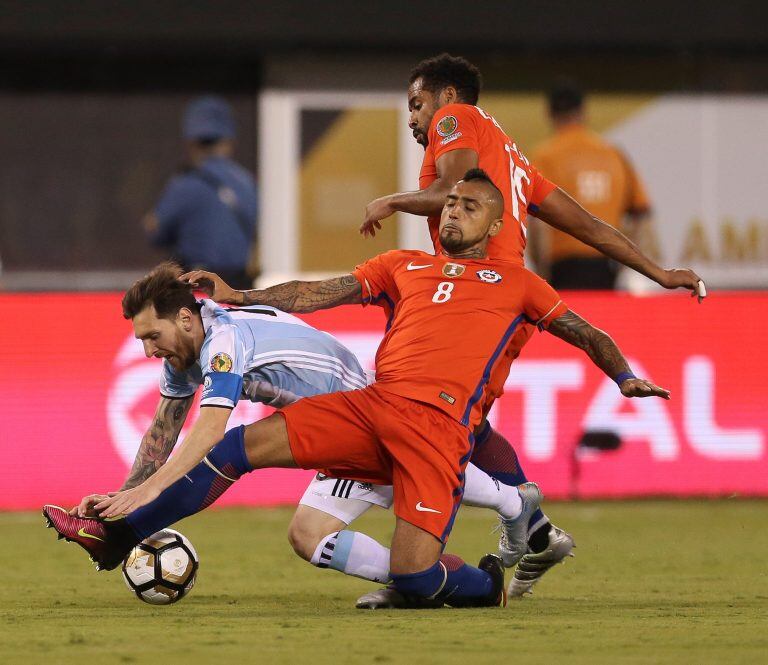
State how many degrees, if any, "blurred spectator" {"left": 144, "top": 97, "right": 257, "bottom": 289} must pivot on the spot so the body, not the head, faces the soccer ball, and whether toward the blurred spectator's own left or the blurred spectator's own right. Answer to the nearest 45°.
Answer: approximately 180°

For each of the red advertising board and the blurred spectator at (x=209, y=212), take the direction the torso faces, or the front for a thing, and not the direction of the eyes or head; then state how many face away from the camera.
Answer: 1

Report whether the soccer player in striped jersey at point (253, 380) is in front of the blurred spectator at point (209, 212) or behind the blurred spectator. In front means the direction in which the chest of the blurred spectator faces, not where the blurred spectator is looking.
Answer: behind

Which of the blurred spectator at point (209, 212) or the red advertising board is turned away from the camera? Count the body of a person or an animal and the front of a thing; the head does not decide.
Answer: the blurred spectator

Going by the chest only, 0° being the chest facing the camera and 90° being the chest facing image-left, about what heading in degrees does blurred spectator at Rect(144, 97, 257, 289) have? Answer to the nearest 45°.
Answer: approximately 180°

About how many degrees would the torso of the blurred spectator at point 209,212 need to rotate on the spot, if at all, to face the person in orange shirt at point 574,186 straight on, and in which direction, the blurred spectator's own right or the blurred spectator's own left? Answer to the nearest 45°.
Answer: approximately 90° to the blurred spectator's own right

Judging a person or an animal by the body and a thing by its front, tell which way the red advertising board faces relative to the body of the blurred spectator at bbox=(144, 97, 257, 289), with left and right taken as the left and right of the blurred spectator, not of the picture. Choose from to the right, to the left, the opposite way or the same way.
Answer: the opposite way

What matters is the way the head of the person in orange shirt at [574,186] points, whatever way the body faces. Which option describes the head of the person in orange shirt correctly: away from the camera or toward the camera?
away from the camera

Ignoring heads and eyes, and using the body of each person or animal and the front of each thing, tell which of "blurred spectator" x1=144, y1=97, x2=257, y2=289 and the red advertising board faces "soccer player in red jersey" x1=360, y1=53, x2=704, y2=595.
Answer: the red advertising board

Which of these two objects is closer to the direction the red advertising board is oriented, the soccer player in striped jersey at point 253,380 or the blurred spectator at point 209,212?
the soccer player in striped jersey

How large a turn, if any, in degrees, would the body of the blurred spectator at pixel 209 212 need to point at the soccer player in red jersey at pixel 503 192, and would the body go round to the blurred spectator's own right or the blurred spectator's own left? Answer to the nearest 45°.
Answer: approximately 180°
